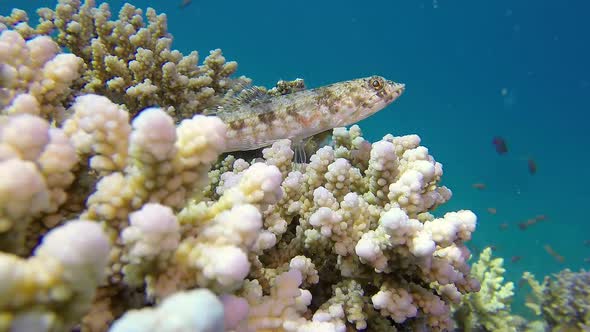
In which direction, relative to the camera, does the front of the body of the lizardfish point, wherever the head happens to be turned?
to the viewer's right

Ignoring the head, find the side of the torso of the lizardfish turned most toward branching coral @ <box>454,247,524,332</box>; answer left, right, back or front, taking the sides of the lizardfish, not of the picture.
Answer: front

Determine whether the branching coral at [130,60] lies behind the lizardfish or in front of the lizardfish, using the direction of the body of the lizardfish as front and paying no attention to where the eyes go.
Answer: behind

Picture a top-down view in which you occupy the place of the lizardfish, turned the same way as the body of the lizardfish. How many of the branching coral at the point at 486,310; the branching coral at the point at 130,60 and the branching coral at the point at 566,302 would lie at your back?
1
